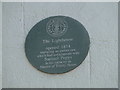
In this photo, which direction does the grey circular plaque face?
toward the camera
